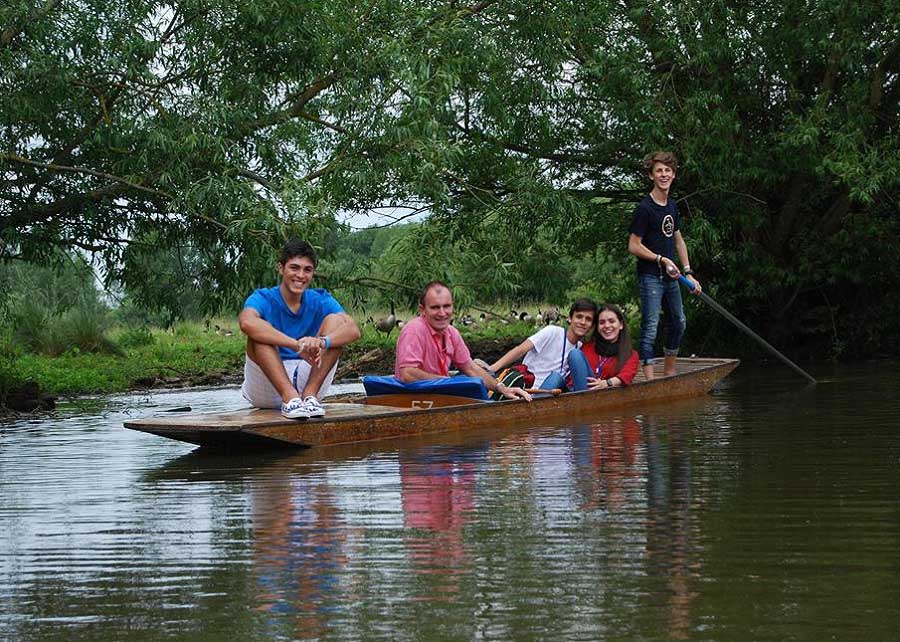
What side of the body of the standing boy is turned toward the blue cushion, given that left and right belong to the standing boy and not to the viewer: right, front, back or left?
right

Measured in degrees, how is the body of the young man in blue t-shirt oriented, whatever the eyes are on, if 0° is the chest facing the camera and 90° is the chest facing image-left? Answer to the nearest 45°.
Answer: approximately 0°

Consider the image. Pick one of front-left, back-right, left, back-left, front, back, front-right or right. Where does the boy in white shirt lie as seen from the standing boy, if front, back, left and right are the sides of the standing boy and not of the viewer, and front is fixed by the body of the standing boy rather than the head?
right

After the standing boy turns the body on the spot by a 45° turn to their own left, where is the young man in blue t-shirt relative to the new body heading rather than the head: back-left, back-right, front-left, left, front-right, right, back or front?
back-right

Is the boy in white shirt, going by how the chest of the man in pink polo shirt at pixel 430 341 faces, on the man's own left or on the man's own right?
on the man's own left

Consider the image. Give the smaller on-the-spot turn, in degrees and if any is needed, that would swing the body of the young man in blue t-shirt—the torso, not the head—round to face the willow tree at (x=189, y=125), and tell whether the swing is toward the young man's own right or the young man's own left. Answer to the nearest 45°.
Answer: approximately 180°

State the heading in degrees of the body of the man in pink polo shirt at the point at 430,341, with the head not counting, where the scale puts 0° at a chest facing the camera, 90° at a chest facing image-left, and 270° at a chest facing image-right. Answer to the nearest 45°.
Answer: approximately 315°

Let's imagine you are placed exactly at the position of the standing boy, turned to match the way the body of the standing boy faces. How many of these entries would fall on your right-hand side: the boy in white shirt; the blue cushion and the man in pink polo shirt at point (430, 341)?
3

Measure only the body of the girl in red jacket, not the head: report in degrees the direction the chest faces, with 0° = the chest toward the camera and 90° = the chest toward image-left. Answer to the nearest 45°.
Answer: approximately 45°
